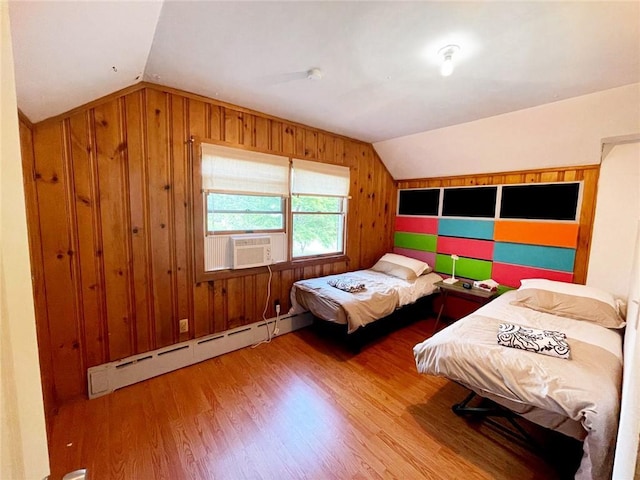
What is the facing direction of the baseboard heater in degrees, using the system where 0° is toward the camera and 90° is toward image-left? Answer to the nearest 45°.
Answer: approximately 315°

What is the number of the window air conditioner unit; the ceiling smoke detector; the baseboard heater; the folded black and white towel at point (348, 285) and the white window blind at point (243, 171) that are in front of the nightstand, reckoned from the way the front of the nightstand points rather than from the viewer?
5

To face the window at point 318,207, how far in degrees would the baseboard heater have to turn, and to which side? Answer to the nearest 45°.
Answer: approximately 45° to its left

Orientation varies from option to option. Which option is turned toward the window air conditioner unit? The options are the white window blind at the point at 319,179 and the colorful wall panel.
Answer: the colorful wall panel

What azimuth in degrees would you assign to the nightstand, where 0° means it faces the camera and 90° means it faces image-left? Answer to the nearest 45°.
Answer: approximately 45°

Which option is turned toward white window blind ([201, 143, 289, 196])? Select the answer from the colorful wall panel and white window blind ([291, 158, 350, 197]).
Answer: the colorful wall panel

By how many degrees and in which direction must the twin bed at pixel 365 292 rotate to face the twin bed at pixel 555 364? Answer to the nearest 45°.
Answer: approximately 90° to its left

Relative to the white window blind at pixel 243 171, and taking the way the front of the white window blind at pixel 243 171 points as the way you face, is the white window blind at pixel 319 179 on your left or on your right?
on your left

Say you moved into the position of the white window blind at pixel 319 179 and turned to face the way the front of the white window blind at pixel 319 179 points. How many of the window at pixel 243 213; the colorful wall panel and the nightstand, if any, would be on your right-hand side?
1

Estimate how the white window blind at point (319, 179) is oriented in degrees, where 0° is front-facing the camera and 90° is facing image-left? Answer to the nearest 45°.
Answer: approximately 315°
